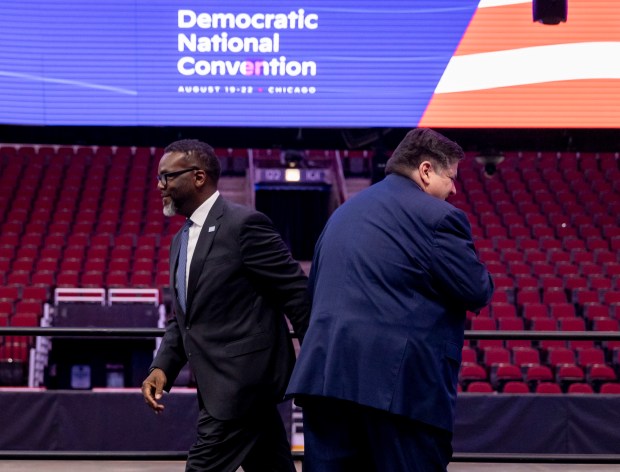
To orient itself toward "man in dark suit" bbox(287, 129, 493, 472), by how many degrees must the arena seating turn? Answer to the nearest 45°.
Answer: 0° — it already faces them

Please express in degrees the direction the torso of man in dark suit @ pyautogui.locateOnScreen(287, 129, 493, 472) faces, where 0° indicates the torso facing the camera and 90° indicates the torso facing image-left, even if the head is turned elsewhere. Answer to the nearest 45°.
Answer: approximately 225°

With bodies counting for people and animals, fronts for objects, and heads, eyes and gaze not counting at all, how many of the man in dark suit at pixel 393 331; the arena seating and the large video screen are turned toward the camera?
2

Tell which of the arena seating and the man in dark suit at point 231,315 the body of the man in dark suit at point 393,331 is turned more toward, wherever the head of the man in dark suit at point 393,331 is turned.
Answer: the arena seating

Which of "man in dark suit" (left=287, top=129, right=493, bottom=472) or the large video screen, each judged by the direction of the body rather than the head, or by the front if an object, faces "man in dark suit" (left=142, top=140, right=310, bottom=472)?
the large video screen

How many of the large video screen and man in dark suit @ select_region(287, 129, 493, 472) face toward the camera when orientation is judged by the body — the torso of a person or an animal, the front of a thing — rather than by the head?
1
